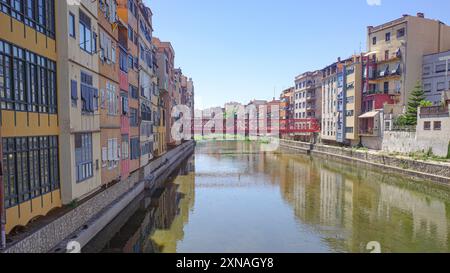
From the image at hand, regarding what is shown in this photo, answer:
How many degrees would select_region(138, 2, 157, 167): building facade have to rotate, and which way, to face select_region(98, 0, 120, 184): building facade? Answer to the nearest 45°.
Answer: approximately 90° to its right

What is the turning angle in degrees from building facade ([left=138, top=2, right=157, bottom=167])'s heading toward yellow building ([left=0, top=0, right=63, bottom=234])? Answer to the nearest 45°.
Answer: approximately 90° to its right

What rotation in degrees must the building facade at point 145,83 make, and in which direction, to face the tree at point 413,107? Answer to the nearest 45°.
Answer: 0° — it already faces it

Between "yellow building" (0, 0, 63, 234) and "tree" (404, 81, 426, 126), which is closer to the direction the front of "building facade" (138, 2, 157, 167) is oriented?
the tree

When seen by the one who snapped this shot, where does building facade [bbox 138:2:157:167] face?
facing to the right of the viewer
